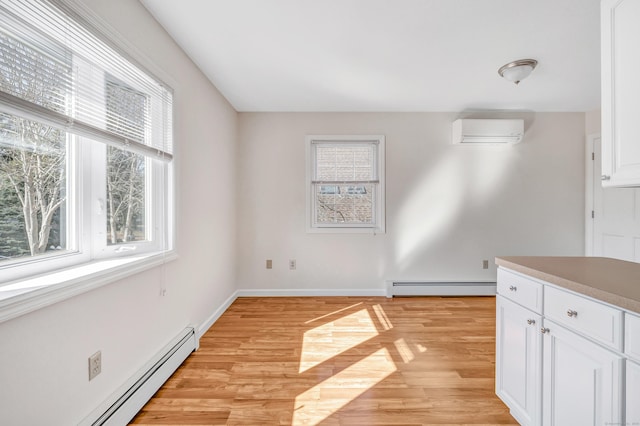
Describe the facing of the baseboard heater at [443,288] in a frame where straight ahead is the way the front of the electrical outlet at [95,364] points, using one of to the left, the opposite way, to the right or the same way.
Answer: to the right

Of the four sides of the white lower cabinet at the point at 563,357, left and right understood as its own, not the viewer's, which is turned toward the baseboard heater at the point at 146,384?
front

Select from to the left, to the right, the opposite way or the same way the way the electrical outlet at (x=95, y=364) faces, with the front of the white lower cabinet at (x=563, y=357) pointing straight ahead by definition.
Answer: the opposite way

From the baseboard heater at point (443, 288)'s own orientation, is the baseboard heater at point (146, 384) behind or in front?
in front

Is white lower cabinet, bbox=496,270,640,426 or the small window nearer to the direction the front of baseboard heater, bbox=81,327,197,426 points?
the white lower cabinet

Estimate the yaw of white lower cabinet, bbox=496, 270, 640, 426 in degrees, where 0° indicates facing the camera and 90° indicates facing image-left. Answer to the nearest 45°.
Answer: approximately 45°

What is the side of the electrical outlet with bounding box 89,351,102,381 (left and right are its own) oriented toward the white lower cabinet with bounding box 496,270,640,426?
front

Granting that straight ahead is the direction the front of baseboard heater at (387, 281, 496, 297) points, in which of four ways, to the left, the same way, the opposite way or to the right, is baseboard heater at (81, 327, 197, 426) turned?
to the left

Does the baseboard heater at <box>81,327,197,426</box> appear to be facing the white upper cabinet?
yes

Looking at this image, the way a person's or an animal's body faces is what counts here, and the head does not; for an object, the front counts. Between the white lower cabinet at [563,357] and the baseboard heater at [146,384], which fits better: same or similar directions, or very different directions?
very different directions

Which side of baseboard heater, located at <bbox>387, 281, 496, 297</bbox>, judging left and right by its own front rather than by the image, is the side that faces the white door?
left

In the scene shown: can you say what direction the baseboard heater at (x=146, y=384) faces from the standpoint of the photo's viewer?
facing the viewer and to the right of the viewer
